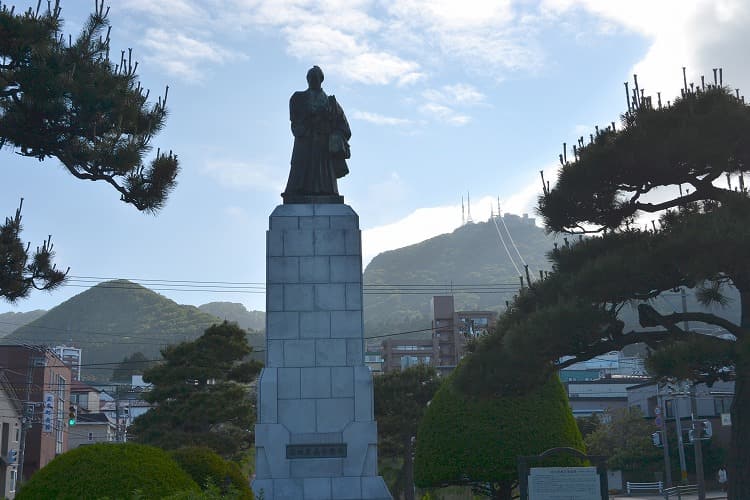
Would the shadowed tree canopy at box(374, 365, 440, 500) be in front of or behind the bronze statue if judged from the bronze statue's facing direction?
behind

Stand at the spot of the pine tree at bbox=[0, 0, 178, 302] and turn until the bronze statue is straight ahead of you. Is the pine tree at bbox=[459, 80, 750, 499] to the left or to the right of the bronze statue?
right

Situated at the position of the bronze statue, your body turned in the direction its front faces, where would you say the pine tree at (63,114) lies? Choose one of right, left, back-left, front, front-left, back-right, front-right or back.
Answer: front-right

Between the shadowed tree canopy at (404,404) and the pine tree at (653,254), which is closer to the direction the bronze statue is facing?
the pine tree

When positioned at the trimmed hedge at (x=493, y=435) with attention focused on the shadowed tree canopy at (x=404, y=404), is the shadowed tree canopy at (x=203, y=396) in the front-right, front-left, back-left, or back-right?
front-left

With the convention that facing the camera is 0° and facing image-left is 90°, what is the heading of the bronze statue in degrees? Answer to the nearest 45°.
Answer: approximately 0°

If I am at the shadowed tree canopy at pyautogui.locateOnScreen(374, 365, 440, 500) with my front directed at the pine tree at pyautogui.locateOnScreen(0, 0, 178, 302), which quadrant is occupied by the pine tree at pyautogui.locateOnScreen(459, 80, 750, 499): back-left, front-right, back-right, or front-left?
front-left

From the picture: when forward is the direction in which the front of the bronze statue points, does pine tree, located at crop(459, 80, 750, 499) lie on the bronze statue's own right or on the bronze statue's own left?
on the bronze statue's own left

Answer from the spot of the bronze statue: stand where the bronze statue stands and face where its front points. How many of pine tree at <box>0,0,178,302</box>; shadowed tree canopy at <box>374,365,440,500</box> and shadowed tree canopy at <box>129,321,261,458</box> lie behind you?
2

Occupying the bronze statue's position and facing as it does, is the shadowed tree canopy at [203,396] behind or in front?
behind

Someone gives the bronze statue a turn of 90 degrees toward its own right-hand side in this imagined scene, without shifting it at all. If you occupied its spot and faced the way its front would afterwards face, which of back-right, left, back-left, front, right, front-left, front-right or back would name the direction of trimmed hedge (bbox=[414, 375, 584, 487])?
back-right
